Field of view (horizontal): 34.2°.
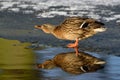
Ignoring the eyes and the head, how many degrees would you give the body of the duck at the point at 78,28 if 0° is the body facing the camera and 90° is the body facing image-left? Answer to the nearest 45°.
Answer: approximately 90°
